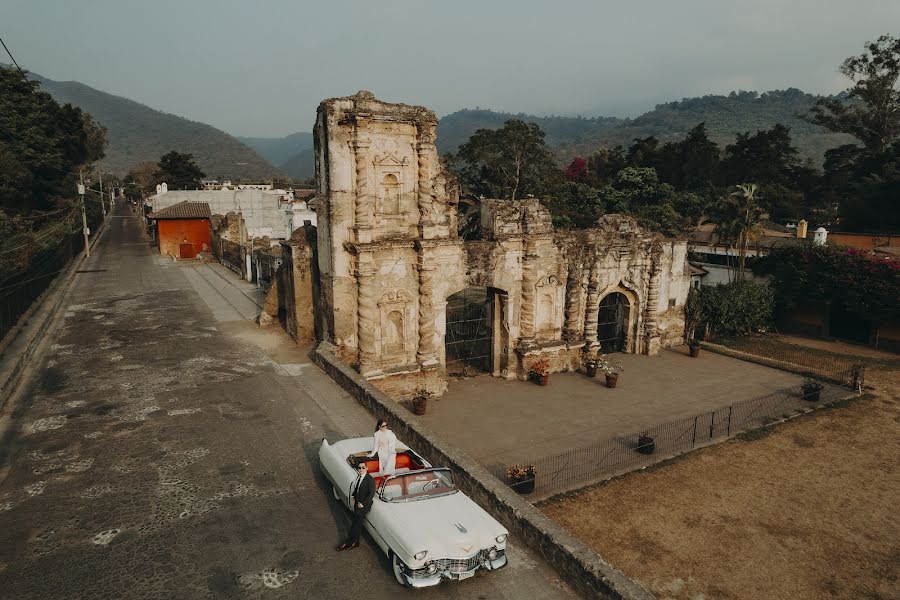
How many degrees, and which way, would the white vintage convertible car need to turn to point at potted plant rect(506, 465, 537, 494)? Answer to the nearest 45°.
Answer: approximately 90° to its left

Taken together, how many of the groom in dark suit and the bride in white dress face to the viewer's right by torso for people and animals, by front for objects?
0

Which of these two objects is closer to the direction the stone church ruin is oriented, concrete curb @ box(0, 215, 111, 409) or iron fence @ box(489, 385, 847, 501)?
the iron fence

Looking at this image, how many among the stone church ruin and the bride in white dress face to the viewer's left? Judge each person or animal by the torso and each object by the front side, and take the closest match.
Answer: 0

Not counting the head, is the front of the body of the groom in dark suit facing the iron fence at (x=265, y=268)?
no

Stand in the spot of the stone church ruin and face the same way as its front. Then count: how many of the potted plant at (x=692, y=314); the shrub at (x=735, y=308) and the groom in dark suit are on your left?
2

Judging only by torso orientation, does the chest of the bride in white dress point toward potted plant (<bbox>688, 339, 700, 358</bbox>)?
no

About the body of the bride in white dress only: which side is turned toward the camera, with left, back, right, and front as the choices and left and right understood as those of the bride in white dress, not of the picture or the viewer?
front

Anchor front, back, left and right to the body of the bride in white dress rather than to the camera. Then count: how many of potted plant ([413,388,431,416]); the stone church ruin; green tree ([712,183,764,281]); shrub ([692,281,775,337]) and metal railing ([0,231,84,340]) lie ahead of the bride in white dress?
0

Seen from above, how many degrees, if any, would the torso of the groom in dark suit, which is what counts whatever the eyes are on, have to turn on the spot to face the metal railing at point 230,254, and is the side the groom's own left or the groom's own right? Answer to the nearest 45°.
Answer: approximately 135° to the groom's own right

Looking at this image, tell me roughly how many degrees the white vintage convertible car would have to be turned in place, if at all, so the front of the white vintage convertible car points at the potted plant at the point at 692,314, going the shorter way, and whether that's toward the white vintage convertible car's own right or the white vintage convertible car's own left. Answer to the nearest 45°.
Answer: approximately 90° to the white vintage convertible car's own left

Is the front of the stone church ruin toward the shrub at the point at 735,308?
no

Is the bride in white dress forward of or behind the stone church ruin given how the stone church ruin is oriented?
forward

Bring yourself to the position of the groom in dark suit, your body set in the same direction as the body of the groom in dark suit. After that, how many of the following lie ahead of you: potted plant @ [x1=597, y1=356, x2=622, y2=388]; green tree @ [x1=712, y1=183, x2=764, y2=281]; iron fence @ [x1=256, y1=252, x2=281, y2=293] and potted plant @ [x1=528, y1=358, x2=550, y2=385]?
0

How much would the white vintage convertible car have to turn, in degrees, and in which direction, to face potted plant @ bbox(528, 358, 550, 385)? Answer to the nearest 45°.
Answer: approximately 135° to its left

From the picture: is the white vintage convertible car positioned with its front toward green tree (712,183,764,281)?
no

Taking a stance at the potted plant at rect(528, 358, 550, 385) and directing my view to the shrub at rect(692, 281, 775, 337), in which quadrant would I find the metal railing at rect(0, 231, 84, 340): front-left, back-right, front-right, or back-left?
back-left

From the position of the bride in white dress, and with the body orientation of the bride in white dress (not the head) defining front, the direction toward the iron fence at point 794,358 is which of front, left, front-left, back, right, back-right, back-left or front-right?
back-left

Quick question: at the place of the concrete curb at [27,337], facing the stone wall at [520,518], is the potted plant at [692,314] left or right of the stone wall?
left

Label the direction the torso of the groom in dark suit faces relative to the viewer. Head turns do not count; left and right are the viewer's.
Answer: facing the viewer and to the left of the viewer
